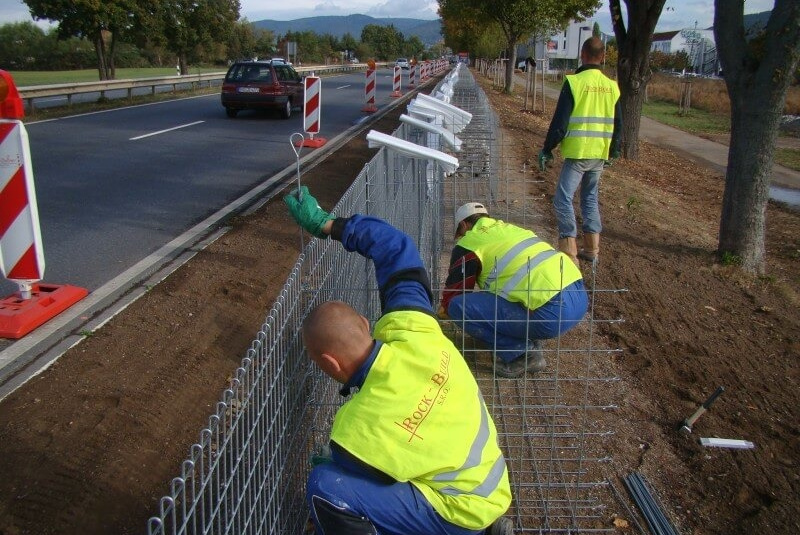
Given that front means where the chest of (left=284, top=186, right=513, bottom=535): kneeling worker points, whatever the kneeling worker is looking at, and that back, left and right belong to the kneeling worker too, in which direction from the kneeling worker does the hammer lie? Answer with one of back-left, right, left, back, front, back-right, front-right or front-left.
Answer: right

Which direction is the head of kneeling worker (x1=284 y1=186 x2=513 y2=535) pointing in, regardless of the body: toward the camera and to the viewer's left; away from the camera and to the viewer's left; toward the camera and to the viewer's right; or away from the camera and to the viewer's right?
away from the camera and to the viewer's left

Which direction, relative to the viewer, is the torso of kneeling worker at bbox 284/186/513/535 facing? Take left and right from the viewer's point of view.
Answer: facing away from the viewer and to the left of the viewer

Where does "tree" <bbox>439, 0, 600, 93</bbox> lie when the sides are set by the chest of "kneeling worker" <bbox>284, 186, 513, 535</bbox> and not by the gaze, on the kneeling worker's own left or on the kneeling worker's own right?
on the kneeling worker's own right

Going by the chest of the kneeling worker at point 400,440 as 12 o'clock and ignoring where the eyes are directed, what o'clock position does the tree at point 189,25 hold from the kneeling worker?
The tree is roughly at 1 o'clock from the kneeling worker.

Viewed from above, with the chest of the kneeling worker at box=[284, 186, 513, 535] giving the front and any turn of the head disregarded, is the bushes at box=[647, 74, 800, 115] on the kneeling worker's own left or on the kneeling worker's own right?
on the kneeling worker's own right

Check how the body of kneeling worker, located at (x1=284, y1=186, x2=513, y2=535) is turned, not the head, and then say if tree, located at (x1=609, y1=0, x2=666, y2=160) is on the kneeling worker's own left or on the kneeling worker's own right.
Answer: on the kneeling worker's own right

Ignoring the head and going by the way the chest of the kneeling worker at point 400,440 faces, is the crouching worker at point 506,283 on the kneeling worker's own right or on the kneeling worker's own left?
on the kneeling worker's own right

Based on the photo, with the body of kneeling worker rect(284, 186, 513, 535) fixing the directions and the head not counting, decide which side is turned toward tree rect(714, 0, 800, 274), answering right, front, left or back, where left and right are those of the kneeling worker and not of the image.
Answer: right

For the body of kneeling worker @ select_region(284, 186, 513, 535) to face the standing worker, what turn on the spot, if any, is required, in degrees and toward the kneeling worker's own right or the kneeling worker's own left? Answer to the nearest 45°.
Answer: approximately 45° to the kneeling worker's own right

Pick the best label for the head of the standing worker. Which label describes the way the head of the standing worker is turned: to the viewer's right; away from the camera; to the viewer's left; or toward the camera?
away from the camera
